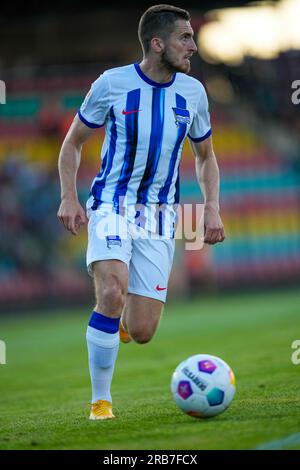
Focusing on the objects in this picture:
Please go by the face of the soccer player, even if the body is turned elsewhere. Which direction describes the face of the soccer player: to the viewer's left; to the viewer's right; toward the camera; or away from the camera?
to the viewer's right

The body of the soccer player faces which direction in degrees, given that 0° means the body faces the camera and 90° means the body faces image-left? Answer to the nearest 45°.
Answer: approximately 0°
